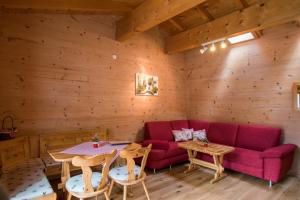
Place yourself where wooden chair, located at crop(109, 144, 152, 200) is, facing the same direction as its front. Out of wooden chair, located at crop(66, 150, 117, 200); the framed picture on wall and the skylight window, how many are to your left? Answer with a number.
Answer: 1

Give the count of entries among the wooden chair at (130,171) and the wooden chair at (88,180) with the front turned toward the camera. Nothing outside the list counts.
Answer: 0

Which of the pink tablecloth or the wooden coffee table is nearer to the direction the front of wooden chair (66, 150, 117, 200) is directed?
the pink tablecloth

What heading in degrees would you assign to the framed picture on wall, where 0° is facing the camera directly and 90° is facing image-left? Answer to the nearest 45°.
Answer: approximately 315°

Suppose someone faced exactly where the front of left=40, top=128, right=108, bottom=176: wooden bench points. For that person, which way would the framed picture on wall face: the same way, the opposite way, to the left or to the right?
the same way

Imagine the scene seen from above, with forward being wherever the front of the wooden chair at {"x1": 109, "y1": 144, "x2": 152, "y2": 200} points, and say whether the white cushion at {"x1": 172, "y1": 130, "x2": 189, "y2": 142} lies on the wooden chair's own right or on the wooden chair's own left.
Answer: on the wooden chair's own right

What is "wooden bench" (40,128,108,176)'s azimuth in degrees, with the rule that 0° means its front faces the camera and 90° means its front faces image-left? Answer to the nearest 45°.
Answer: approximately 315°

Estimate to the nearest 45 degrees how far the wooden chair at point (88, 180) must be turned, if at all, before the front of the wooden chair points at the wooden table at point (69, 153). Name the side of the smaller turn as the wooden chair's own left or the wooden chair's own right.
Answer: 0° — it already faces it

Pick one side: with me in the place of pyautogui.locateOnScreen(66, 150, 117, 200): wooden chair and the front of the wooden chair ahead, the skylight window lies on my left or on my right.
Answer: on my right

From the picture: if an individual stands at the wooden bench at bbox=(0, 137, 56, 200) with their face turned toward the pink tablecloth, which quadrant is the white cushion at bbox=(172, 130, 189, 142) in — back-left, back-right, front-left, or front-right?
front-left

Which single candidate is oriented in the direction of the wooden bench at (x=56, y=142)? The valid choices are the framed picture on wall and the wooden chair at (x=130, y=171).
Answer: the wooden chair

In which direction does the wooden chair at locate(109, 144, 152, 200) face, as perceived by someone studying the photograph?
facing away from the viewer and to the left of the viewer

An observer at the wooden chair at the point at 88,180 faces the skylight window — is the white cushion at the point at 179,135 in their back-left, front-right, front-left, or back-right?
front-left

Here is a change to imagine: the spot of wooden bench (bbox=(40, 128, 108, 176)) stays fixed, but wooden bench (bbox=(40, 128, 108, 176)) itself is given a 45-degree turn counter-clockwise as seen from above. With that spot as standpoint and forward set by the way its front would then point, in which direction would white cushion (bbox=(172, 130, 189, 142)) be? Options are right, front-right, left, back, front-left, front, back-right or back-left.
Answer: front

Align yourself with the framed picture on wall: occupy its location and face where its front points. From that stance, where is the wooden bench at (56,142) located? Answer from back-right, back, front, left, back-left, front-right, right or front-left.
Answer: right

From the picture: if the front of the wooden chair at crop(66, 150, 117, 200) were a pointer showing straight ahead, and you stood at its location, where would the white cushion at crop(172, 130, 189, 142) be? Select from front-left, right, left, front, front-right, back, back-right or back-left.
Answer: right

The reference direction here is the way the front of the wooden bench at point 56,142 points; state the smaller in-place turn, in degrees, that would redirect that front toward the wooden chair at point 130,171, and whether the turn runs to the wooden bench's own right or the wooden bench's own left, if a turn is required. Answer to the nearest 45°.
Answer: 0° — it already faces it

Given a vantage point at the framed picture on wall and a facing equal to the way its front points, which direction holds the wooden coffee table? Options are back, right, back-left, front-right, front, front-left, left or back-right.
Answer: front

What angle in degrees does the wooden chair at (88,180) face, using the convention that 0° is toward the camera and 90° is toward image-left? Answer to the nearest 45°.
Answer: approximately 135°

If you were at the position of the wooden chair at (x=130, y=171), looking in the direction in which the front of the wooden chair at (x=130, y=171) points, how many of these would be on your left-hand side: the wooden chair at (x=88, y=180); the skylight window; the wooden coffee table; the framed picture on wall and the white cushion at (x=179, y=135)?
1

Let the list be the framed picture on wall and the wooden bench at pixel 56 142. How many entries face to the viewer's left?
0
